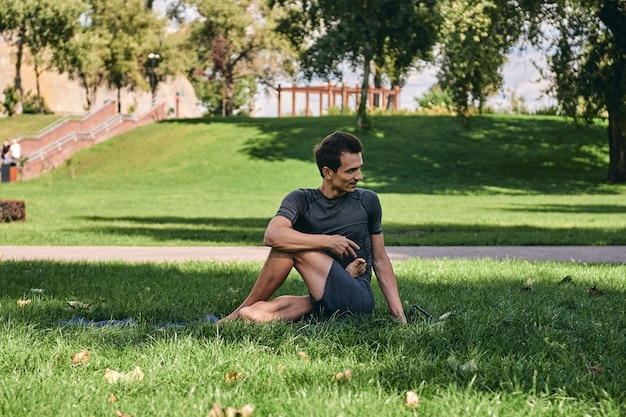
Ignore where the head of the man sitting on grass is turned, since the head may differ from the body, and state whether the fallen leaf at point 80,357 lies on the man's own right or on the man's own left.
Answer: on the man's own right

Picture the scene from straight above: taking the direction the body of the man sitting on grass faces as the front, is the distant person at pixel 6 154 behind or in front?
behind

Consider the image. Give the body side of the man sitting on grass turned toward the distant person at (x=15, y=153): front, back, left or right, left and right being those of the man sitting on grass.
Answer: back

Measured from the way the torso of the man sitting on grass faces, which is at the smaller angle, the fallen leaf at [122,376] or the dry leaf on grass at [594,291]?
the fallen leaf

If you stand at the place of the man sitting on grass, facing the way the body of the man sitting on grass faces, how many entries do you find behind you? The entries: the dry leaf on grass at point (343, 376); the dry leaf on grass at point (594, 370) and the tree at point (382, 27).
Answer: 1

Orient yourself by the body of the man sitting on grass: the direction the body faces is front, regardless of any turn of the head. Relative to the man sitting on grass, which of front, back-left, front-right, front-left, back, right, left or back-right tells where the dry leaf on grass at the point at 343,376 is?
front

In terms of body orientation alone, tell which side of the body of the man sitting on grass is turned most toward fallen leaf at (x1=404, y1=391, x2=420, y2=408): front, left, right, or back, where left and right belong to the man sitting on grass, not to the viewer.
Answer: front

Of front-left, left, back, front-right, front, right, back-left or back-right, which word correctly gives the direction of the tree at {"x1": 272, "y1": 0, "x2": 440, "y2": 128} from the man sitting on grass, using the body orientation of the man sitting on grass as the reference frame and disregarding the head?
back

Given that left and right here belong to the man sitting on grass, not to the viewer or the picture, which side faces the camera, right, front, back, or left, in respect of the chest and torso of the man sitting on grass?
front

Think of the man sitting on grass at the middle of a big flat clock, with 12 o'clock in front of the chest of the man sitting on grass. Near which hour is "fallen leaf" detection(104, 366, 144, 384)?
The fallen leaf is roughly at 1 o'clock from the man sitting on grass.

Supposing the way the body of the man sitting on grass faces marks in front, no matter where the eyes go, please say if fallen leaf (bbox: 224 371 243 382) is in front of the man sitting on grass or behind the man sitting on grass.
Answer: in front

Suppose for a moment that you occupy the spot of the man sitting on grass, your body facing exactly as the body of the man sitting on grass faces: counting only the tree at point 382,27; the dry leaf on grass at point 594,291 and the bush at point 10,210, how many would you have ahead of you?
0

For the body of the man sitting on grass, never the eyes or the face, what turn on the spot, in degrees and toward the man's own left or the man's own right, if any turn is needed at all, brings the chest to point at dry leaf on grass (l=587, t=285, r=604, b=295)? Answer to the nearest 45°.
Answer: approximately 135° to the man's own left
